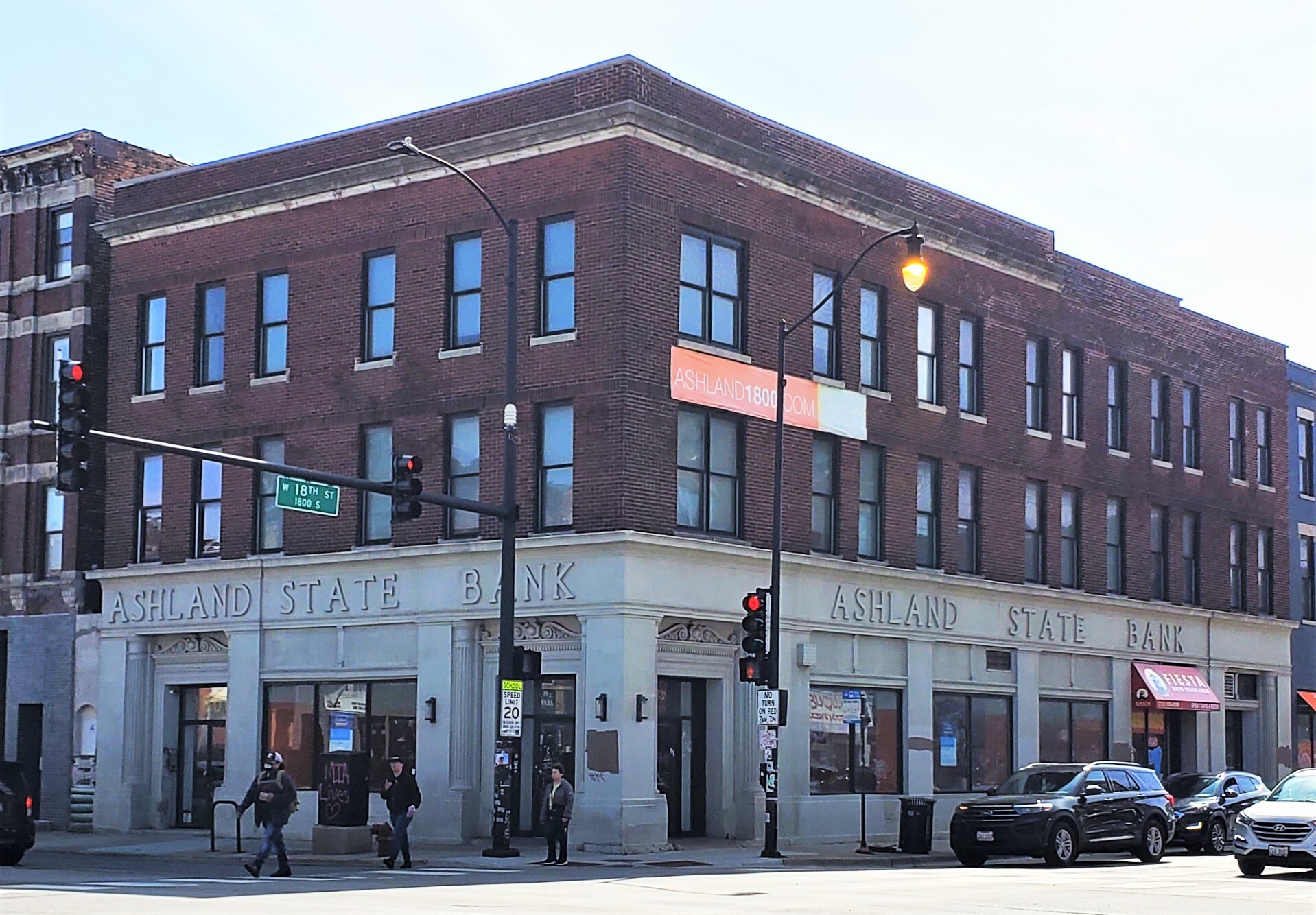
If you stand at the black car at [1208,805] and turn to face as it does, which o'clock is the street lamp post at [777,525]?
The street lamp post is roughly at 12 o'clock from the black car.

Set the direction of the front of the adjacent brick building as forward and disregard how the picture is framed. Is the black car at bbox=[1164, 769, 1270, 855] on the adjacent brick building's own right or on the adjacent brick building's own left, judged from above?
on the adjacent brick building's own left

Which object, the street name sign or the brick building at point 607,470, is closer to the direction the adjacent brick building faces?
the street name sign

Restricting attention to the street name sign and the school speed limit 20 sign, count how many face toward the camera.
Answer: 2

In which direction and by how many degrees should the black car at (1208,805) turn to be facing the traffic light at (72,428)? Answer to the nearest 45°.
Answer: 0° — it already faces it

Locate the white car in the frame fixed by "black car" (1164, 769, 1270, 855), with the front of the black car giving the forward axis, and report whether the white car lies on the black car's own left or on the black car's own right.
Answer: on the black car's own left

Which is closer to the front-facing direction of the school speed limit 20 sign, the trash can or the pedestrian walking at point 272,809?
the pedestrian walking

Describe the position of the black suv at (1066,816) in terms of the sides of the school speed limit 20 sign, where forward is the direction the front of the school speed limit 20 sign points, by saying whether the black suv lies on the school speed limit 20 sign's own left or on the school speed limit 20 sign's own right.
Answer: on the school speed limit 20 sign's own left

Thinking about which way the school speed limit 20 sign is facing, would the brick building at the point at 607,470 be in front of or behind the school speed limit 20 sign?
behind

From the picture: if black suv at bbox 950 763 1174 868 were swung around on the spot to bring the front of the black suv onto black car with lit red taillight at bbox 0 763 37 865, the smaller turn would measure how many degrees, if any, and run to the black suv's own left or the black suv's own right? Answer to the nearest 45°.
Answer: approximately 45° to the black suv's own right

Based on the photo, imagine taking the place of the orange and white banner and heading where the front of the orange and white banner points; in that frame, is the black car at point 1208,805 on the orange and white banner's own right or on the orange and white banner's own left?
on the orange and white banner's own left

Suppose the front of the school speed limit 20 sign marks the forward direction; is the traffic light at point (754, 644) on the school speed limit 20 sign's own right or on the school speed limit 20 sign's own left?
on the school speed limit 20 sign's own left

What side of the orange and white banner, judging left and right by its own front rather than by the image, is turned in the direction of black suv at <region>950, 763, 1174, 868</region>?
front
